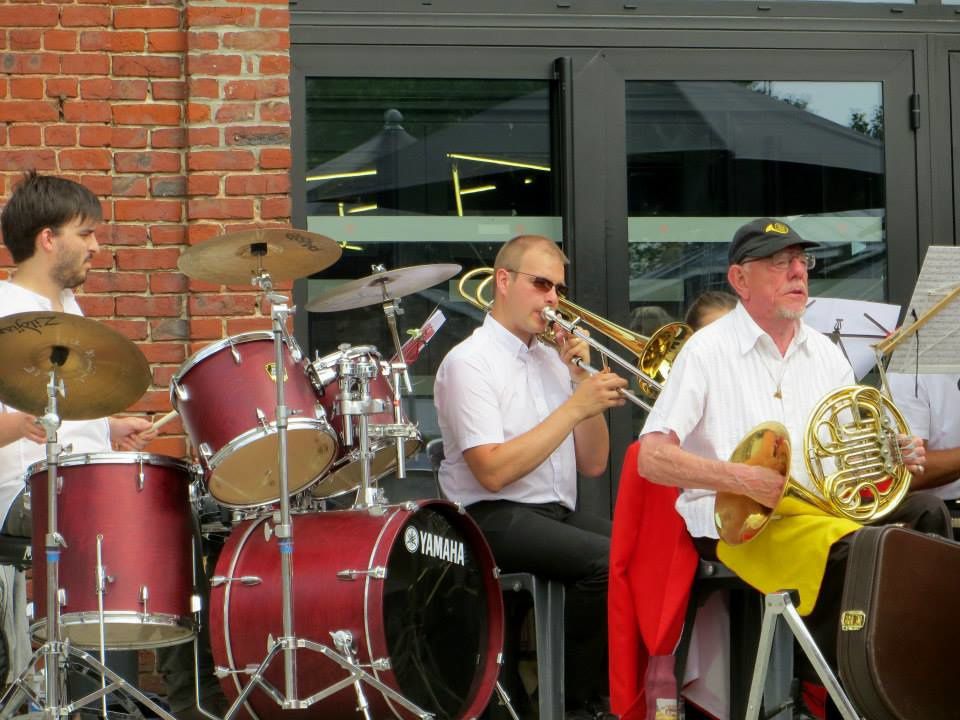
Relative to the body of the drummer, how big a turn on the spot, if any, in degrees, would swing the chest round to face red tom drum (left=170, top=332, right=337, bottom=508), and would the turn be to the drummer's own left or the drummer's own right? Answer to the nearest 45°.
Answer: approximately 45° to the drummer's own right

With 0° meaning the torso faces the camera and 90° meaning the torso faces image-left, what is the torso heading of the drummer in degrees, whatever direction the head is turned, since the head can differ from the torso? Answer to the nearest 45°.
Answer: approximately 270°

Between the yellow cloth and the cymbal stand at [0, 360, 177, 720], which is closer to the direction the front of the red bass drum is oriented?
the yellow cloth

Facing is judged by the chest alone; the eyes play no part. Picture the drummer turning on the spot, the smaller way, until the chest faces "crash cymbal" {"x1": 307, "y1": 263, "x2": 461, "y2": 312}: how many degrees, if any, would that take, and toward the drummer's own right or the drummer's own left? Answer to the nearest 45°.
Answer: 0° — they already face it

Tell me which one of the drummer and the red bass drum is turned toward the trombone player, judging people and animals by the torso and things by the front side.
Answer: the drummer

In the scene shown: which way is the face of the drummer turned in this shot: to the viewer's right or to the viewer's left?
to the viewer's right

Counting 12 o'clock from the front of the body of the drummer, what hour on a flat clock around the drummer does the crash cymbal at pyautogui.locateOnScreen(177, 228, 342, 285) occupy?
The crash cymbal is roughly at 1 o'clock from the drummer.

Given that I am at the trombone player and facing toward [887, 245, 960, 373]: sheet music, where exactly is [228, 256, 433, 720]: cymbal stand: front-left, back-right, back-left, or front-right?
back-right

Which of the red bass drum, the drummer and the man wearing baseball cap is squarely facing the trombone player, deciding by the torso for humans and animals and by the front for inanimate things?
the drummer

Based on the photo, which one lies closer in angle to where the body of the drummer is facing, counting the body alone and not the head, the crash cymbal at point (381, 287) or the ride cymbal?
the crash cymbal
